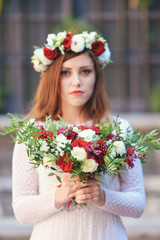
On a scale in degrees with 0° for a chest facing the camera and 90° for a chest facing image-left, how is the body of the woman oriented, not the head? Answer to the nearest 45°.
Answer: approximately 0°
